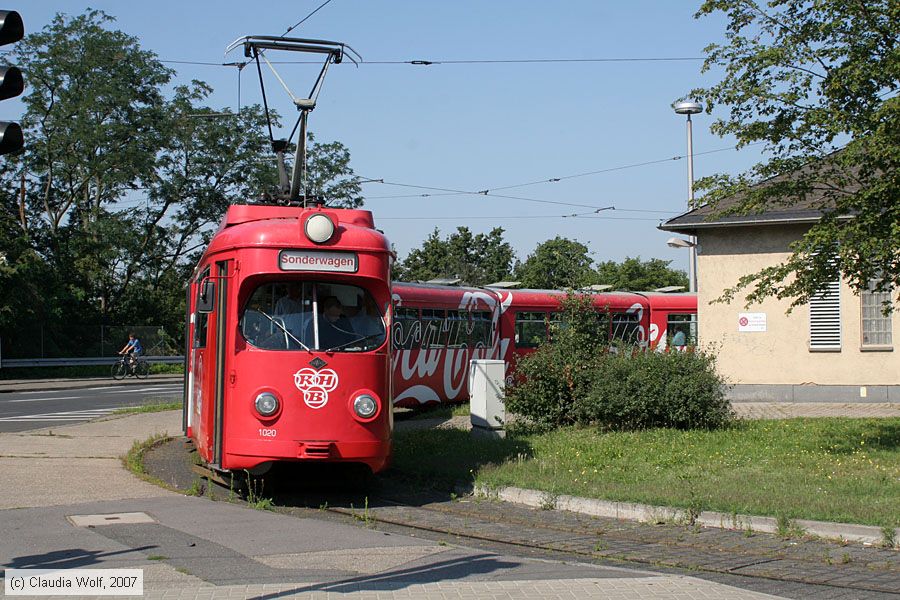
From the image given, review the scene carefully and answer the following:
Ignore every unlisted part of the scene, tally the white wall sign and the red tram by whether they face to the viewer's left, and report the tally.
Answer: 0

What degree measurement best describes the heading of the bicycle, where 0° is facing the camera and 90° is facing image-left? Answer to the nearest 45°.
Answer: approximately 90°

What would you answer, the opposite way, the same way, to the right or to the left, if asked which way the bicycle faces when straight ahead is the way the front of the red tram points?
to the right

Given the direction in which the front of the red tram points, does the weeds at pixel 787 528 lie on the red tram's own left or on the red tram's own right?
on the red tram's own left

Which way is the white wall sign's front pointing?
toward the camera

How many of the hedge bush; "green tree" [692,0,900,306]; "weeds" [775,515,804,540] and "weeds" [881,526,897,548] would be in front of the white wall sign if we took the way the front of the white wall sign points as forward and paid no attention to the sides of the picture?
4

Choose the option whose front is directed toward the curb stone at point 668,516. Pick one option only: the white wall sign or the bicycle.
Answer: the white wall sign

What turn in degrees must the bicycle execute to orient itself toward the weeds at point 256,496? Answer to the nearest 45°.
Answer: approximately 90° to its left

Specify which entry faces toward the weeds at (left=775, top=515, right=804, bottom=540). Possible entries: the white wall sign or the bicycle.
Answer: the white wall sign

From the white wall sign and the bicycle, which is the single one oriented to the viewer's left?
the bicycle

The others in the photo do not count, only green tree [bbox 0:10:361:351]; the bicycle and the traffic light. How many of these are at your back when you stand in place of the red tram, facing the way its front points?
2

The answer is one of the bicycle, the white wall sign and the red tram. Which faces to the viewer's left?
the bicycle

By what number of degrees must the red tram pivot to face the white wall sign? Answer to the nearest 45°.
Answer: approximately 135° to its left

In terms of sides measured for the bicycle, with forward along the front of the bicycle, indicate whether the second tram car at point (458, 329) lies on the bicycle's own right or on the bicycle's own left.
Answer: on the bicycle's own left

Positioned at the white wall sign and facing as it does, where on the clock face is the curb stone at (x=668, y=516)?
The curb stone is roughly at 12 o'clock from the white wall sign.

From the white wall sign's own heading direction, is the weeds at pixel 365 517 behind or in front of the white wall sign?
in front

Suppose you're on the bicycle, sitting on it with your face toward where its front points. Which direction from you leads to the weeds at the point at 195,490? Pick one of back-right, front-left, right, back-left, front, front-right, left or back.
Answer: left
